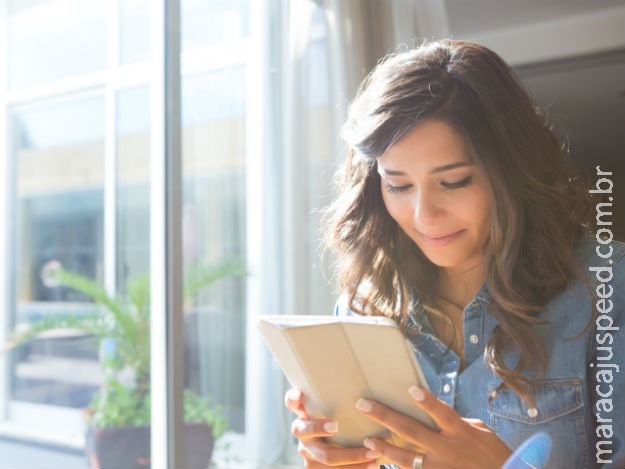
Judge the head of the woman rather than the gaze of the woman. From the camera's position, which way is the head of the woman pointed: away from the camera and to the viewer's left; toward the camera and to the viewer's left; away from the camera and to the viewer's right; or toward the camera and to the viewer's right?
toward the camera and to the viewer's left

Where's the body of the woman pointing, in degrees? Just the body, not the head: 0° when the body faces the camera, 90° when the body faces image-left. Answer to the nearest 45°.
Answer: approximately 45°

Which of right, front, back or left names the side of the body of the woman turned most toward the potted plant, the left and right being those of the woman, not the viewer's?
right
